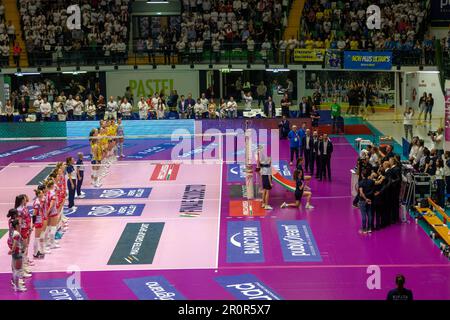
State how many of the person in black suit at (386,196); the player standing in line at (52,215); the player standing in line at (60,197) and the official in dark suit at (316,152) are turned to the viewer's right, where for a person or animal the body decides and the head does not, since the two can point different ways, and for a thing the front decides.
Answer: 2

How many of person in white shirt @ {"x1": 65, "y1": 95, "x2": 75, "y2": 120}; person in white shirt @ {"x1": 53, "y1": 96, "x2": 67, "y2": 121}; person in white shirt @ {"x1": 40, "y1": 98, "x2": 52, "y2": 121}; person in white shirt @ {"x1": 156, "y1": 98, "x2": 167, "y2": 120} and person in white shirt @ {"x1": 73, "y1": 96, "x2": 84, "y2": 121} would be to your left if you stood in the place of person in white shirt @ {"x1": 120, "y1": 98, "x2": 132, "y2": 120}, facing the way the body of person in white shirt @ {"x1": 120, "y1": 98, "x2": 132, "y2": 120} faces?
1

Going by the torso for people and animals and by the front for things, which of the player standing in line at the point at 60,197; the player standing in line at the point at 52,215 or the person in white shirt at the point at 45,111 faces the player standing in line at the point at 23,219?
the person in white shirt

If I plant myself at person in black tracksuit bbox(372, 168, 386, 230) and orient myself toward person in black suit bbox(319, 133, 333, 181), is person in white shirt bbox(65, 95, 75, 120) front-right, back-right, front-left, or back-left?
front-left

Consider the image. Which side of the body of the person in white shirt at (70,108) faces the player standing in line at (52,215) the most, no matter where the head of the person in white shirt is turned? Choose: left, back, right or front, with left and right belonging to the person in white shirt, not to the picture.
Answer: front

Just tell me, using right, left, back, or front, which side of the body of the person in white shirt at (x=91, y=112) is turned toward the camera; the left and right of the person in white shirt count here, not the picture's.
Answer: front

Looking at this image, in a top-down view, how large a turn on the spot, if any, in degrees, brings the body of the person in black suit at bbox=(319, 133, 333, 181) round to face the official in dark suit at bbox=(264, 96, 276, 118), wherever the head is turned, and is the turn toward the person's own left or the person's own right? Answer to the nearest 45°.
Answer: approximately 180°

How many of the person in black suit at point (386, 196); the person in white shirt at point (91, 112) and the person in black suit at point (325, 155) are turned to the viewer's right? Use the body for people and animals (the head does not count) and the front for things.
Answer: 0

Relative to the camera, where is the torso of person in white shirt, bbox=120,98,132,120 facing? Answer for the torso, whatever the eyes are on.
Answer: toward the camera

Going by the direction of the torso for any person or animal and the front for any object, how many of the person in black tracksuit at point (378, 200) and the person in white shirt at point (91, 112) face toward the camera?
1

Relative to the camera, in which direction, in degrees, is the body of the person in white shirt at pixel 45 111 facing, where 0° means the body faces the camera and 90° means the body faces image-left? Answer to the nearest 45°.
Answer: approximately 0°

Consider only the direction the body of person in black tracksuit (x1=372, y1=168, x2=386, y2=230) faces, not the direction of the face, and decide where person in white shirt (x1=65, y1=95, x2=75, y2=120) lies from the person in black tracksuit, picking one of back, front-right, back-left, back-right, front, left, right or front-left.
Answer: front-right

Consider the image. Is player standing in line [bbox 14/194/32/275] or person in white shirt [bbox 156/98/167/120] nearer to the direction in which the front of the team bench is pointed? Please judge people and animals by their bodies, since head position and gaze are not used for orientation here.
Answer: the player standing in line

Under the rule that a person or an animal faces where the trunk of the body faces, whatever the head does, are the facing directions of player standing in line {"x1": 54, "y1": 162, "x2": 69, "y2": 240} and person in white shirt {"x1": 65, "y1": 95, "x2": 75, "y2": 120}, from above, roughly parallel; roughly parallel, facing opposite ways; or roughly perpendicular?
roughly perpendicular

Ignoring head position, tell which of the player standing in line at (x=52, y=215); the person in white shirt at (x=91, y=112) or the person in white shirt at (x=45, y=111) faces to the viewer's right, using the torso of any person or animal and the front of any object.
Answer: the player standing in line

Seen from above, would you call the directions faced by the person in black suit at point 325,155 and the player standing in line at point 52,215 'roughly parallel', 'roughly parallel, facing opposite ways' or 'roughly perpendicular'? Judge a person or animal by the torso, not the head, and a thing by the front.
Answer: roughly perpendicular

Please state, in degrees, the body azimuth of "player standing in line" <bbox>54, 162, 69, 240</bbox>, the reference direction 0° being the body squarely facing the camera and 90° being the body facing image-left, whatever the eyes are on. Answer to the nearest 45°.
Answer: approximately 270°

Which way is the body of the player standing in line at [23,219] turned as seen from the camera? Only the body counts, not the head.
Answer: to the viewer's right
